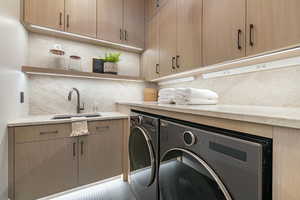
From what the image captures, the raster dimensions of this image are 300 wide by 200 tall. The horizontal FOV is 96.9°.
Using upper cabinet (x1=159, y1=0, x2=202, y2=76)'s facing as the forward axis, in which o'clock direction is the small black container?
The small black container is roughly at 2 o'clock from the upper cabinet.

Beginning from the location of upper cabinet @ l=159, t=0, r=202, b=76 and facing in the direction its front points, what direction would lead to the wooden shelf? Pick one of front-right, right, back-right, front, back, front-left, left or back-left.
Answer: front-right

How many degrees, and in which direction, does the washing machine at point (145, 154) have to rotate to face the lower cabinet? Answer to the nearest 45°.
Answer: approximately 45° to its right

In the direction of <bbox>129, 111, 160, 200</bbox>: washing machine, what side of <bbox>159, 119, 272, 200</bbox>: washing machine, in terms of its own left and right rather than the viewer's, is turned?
right

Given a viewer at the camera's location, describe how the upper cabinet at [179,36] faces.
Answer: facing the viewer and to the left of the viewer

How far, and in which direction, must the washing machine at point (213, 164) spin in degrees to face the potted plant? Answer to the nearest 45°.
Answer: approximately 90° to its right

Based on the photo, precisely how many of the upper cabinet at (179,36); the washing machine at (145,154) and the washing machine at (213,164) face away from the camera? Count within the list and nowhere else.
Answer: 0

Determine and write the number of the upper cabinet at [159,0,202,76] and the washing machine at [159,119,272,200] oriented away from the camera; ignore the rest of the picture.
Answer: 0
